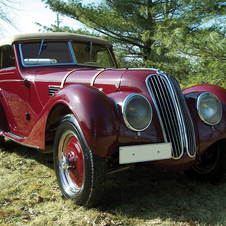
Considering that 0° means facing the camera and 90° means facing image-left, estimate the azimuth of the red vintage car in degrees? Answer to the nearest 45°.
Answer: approximately 315°

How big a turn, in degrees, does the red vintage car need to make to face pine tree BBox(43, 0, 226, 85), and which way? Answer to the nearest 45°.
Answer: approximately 135° to its left
